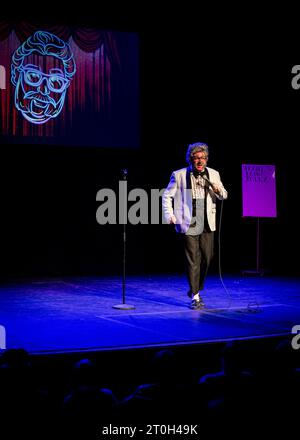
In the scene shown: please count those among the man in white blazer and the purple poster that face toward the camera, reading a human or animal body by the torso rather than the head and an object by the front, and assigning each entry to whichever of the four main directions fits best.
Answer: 2

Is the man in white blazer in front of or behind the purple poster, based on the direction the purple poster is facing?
in front

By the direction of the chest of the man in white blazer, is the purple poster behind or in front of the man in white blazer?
behind

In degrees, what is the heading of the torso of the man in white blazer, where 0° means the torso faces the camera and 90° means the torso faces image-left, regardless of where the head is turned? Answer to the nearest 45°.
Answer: approximately 0°
